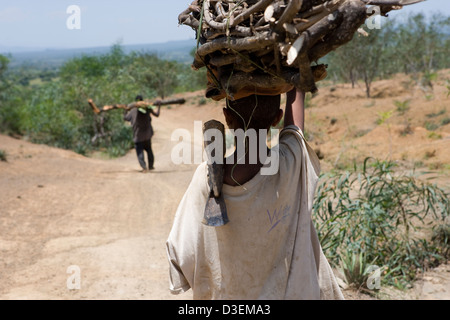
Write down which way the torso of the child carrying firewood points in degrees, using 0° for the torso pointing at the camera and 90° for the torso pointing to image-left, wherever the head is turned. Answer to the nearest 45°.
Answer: approximately 180°

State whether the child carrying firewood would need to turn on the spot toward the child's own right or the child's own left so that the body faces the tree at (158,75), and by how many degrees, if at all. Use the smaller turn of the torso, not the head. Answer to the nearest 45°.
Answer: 0° — they already face it
